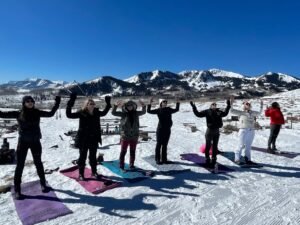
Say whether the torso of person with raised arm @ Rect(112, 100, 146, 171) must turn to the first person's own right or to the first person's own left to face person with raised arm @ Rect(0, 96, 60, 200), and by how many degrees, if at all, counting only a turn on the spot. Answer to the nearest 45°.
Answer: approximately 45° to the first person's own right

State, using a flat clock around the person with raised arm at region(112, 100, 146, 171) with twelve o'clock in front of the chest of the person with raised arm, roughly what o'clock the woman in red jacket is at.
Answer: The woman in red jacket is roughly at 8 o'clock from the person with raised arm.

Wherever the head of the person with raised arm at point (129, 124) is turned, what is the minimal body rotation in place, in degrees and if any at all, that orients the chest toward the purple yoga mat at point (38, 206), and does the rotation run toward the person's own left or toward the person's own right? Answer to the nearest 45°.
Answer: approximately 45° to the person's own right

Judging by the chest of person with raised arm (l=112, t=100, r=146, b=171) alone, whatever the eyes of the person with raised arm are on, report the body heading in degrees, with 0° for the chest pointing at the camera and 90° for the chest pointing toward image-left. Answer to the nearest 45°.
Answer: approximately 0°

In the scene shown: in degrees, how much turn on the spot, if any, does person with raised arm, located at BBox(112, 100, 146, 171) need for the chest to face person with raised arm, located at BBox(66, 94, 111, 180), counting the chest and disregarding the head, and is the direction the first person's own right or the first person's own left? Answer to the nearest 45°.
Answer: approximately 45° to the first person's own right
